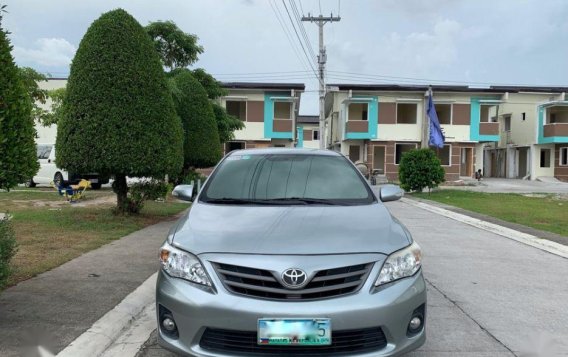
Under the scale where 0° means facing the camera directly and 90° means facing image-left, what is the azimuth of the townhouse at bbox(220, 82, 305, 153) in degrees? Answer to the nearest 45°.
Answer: approximately 0°

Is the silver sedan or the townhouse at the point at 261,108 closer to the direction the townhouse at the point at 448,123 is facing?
the silver sedan

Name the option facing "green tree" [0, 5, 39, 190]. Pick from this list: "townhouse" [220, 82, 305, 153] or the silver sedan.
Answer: the townhouse

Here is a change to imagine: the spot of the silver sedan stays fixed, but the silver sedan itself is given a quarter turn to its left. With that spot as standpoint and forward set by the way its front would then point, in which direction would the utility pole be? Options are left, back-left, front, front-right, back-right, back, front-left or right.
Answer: left

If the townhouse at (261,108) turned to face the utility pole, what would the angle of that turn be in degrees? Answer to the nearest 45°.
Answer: approximately 45° to its left

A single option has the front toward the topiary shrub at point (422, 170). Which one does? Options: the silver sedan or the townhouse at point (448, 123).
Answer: the townhouse

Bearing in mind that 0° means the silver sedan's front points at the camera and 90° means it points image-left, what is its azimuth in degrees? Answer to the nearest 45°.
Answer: approximately 0°

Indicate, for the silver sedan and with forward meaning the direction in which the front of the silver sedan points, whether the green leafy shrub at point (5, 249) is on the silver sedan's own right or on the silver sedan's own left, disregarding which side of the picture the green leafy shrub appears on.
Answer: on the silver sedan's own right

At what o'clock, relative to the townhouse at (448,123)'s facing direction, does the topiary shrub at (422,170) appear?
The topiary shrub is roughly at 12 o'clock from the townhouse.
